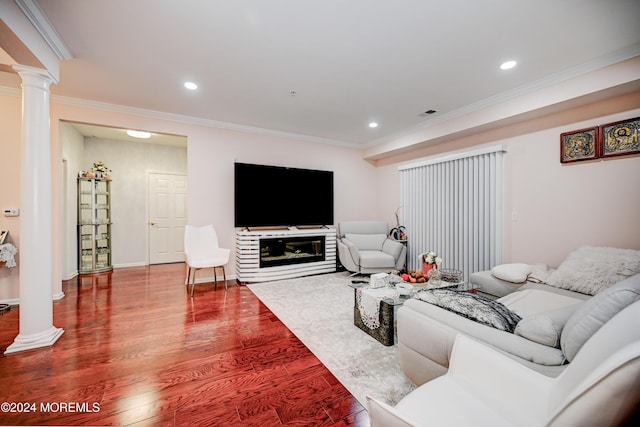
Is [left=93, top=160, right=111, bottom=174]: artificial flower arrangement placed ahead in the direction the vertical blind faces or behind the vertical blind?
ahead

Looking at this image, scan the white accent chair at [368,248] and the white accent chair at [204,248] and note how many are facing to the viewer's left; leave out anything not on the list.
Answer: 0

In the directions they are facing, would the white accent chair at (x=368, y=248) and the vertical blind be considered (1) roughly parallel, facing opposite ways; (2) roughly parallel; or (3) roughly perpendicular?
roughly perpendicular

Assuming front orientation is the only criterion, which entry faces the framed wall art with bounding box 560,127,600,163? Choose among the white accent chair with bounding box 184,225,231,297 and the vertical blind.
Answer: the white accent chair

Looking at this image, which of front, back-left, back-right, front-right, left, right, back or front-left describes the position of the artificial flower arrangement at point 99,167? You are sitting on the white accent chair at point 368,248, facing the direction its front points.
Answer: back-right

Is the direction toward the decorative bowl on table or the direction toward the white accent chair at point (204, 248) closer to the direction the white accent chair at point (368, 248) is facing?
the decorative bowl on table

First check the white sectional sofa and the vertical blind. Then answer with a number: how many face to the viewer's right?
0

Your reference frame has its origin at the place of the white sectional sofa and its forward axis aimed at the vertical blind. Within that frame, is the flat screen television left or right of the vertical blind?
left

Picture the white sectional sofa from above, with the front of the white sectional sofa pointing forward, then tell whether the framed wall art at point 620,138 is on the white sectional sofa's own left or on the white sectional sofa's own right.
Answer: on the white sectional sofa's own right

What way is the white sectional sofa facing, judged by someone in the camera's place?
facing away from the viewer and to the left of the viewer

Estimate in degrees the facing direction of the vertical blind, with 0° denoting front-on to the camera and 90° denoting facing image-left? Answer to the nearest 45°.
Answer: approximately 45°

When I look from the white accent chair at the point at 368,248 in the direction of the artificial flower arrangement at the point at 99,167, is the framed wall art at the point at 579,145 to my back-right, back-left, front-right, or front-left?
back-left

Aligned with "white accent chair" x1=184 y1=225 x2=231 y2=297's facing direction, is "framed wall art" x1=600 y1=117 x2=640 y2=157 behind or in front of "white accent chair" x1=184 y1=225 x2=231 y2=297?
in front
